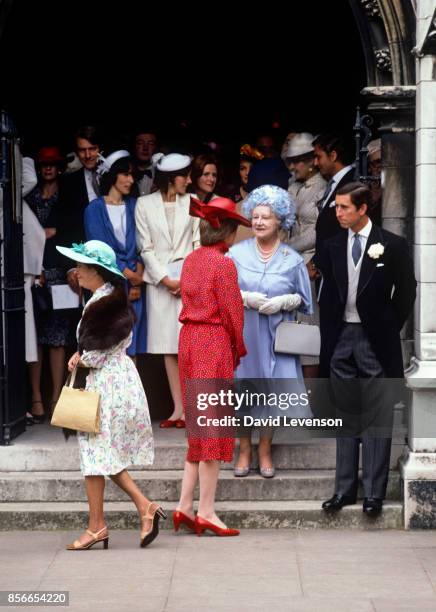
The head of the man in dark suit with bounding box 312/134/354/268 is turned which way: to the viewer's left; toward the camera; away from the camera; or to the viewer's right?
to the viewer's left

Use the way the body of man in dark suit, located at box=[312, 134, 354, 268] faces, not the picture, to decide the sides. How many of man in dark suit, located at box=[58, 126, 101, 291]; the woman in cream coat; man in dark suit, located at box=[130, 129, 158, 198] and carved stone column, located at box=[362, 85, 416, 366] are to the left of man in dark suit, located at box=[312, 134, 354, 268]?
1

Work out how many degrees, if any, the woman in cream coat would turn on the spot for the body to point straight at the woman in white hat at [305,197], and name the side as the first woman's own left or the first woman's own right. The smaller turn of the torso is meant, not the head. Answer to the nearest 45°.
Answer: approximately 45° to the first woman's own left

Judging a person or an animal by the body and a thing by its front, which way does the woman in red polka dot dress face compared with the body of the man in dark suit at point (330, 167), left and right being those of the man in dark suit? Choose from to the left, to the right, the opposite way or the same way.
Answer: the opposite way

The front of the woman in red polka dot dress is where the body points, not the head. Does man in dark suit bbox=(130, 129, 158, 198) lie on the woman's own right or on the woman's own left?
on the woman's own left

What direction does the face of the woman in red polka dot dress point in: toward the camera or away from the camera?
away from the camera

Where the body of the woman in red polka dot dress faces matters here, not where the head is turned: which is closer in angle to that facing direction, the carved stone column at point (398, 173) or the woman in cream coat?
the carved stone column
